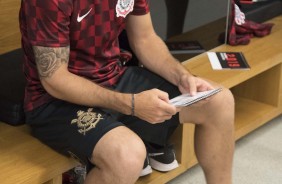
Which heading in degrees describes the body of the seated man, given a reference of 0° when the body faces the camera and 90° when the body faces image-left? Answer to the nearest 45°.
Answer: approximately 315°

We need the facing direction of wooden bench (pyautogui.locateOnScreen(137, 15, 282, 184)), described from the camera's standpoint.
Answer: facing the viewer and to the right of the viewer
